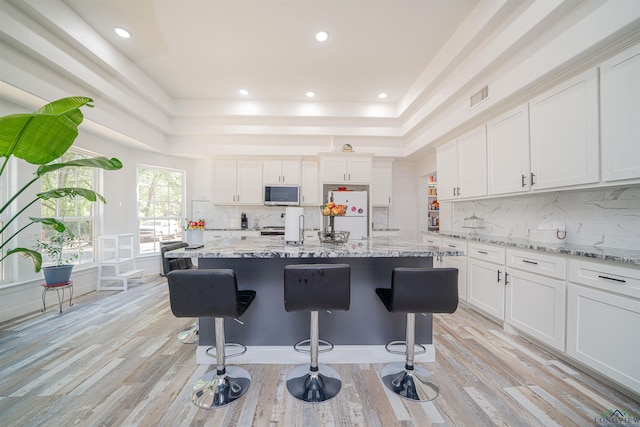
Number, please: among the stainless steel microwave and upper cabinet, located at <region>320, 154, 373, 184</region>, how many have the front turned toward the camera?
2

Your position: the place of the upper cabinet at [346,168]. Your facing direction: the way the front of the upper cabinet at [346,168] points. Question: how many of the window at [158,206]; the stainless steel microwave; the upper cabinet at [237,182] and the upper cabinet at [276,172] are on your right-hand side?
4

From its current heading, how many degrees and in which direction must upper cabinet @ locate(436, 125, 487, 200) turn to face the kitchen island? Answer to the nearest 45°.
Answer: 0° — it already faces it

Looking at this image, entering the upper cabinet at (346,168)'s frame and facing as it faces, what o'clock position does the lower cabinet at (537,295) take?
The lower cabinet is roughly at 11 o'clock from the upper cabinet.

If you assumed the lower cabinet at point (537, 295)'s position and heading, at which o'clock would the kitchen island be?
The kitchen island is roughly at 12 o'clock from the lower cabinet.

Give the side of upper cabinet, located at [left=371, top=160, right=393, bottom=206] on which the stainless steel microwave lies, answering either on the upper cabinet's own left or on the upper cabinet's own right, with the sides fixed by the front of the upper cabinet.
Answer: on the upper cabinet's own right

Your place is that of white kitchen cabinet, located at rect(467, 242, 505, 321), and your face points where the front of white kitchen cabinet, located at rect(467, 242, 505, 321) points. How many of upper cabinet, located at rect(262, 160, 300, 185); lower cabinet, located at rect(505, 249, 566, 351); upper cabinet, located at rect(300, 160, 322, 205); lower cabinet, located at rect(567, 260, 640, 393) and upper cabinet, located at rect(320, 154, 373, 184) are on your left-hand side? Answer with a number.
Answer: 2

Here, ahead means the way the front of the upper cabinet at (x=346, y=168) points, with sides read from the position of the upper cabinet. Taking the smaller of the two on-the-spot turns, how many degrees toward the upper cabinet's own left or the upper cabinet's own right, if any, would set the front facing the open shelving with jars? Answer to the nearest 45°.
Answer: approximately 135° to the upper cabinet's own left

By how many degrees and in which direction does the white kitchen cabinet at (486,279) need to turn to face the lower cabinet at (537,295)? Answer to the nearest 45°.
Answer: approximately 90° to its left

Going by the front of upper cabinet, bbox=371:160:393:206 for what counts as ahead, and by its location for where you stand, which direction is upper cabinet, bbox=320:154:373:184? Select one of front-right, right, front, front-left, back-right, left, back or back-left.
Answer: front-right

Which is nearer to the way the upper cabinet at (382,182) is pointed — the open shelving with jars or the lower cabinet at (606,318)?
the lower cabinet
